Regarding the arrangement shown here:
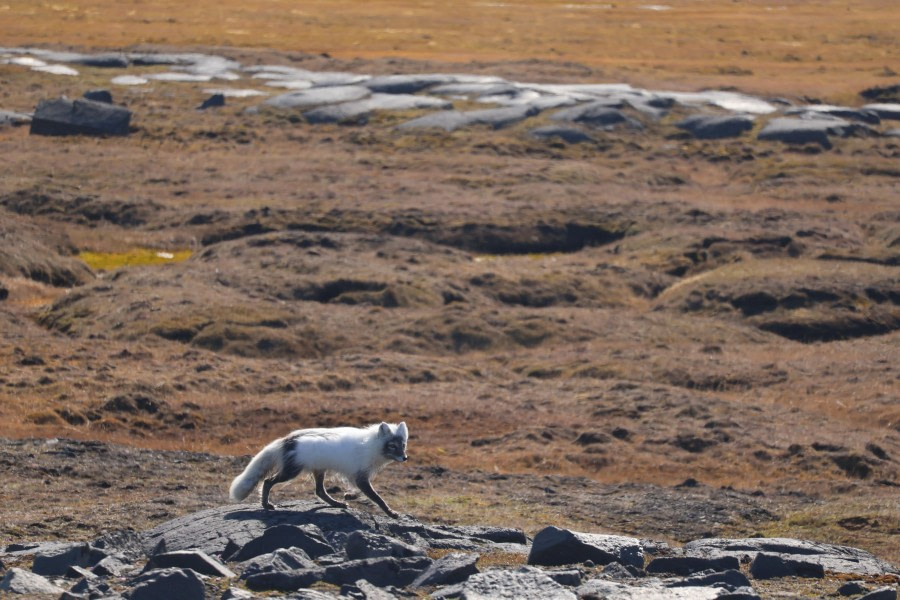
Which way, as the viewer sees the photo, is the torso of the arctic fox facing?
to the viewer's right

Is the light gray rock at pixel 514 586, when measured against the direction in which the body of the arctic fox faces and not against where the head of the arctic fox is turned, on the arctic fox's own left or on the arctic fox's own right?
on the arctic fox's own right

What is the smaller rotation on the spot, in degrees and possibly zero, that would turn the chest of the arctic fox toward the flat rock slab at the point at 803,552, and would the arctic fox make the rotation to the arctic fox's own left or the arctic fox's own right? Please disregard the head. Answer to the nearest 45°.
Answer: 0° — it already faces it

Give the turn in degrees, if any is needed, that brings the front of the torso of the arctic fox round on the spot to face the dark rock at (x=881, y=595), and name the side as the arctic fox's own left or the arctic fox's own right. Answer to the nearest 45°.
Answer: approximately 45° to the arctic fox's own right

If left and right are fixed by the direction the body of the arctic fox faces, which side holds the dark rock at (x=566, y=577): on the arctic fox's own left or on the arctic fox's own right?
on the arctic fox's own right

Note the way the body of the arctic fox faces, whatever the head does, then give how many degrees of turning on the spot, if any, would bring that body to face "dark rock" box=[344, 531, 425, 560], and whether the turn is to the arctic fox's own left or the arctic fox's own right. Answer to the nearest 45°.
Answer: approximately 90° to the arctic fox's own right

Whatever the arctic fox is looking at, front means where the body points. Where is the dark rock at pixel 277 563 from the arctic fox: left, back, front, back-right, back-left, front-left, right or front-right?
right

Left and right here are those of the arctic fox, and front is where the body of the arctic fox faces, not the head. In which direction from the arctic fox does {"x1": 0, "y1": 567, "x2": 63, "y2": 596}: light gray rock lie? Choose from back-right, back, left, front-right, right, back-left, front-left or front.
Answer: back-right

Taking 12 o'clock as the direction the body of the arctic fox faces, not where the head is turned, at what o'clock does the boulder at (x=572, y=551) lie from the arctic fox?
The boulder is roughly at 1 o'clock from the arctic fox.

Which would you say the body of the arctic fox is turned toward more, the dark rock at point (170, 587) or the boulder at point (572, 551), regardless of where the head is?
the boulder

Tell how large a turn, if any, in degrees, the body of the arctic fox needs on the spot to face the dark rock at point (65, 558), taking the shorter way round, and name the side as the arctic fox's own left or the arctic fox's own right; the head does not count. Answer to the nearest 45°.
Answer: approximately 135° to the arctic fox's own right

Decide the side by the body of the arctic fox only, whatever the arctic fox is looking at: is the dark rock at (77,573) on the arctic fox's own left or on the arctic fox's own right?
on the arctic fox's own right

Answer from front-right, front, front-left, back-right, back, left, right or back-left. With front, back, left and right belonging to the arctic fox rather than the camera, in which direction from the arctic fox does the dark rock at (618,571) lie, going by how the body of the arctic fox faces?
front-right
